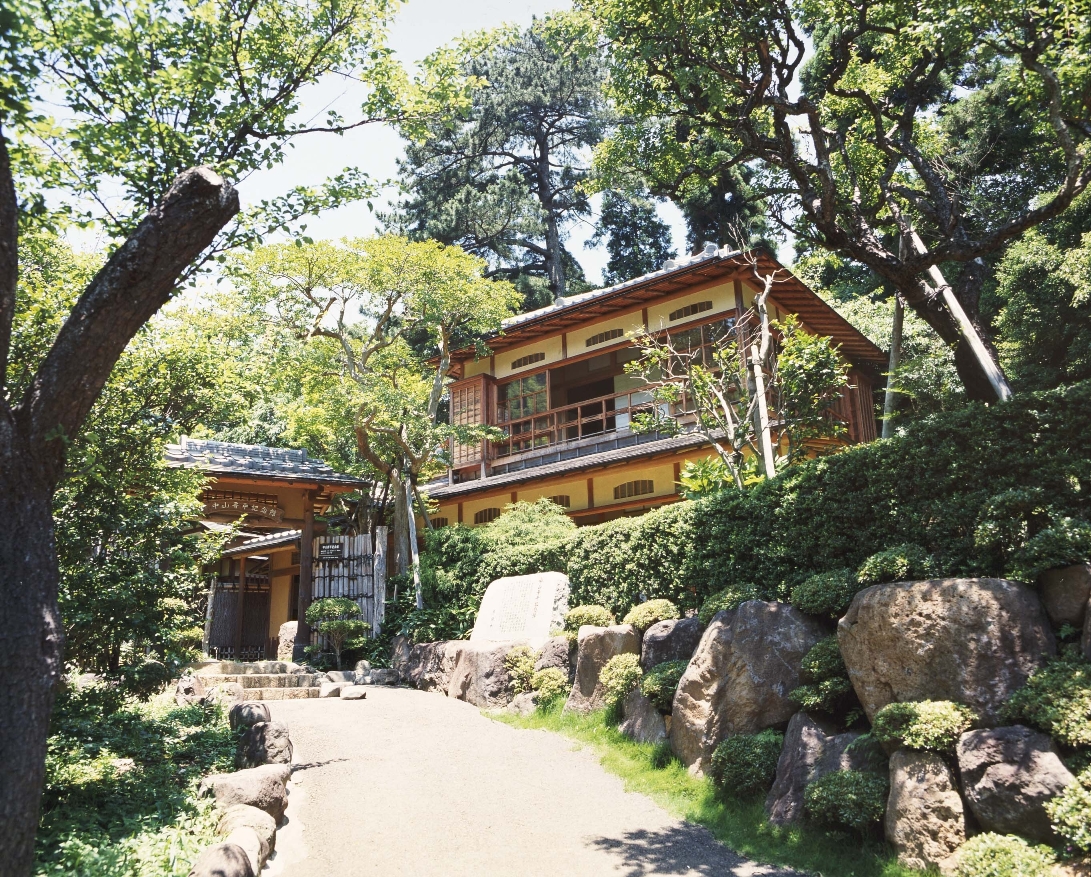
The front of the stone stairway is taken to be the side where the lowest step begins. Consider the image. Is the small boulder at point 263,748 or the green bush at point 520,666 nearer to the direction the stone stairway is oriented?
the small boulder

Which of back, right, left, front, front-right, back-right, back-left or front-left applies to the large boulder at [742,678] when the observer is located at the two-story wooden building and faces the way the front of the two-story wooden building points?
front-left

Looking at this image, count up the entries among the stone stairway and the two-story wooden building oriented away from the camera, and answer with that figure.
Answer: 0

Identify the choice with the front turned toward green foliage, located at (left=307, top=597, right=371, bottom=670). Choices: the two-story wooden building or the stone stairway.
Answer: the two-story wooden building

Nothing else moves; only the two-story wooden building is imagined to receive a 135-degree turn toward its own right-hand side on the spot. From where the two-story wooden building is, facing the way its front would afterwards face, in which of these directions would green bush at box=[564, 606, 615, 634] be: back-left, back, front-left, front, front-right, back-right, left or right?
back

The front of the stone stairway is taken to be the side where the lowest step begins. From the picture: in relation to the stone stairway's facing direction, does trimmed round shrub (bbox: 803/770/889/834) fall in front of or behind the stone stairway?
in front

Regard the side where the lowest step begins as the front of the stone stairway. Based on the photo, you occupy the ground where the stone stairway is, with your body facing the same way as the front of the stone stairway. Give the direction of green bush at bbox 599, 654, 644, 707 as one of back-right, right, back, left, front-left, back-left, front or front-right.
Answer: front-left

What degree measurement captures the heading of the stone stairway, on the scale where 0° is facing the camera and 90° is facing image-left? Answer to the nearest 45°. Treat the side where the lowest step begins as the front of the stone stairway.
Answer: approximately 0°

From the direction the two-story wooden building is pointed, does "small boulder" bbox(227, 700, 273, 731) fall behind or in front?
in front
